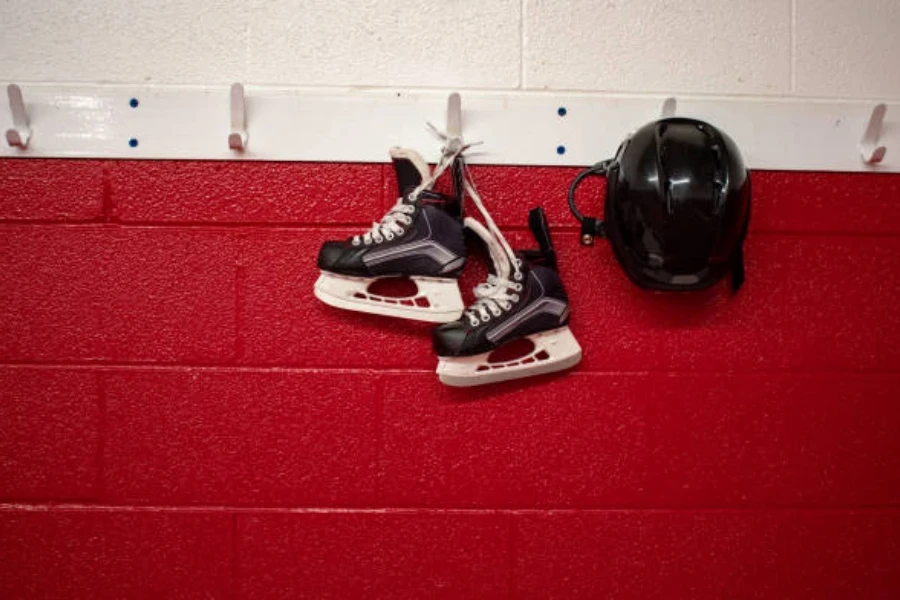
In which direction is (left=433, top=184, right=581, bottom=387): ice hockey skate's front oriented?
to the viewer's left

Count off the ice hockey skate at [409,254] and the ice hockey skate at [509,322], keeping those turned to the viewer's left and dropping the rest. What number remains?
2

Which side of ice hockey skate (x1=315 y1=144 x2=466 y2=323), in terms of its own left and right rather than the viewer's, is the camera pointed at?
left
